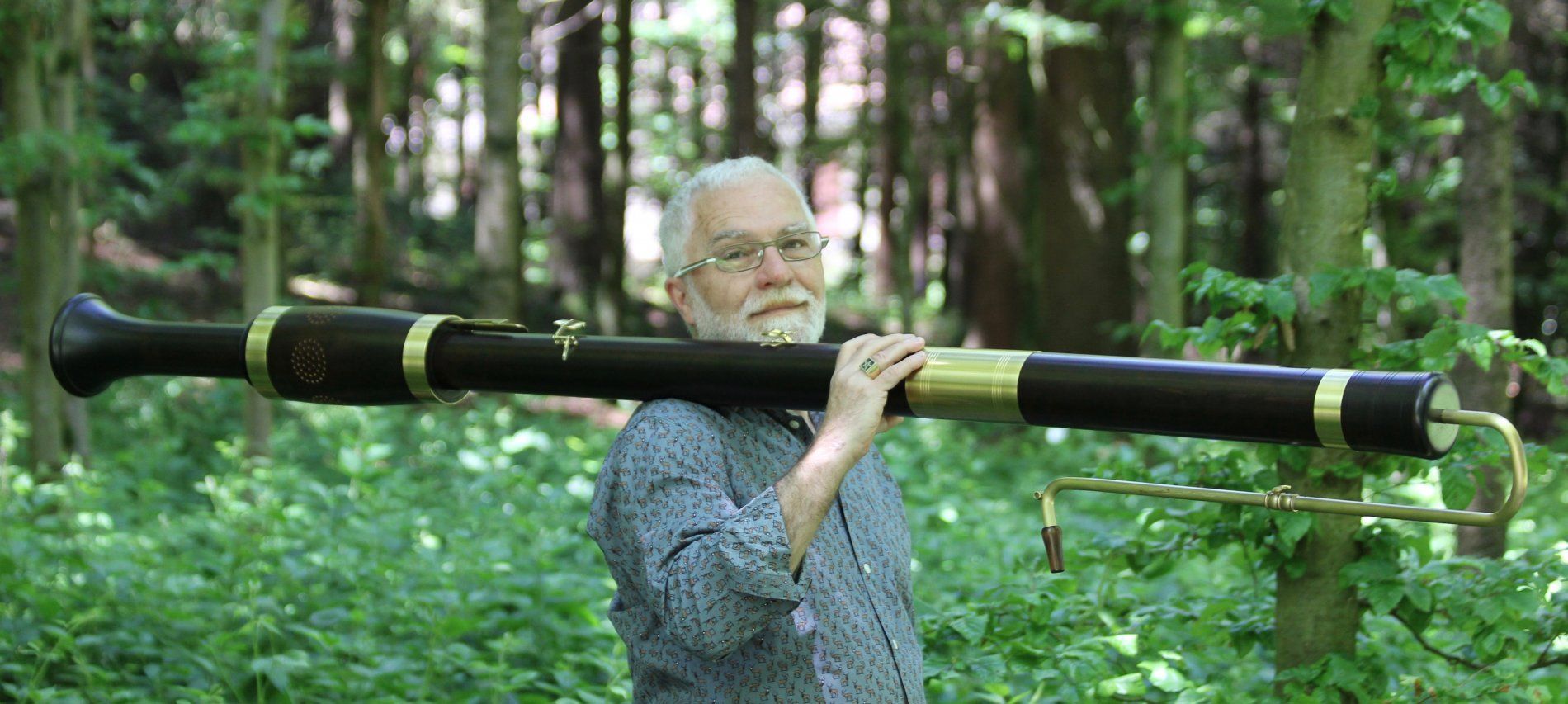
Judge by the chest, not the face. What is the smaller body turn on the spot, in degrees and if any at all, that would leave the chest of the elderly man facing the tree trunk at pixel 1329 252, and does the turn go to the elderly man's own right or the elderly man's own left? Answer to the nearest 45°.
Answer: approximately 90° to the elderly man's own left

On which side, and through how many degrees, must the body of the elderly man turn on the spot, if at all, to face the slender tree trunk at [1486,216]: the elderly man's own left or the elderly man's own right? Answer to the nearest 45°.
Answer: approximately 90° to the elderly man's own left

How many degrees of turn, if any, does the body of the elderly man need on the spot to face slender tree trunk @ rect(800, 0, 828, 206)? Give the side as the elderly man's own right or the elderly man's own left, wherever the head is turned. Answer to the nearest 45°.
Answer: approximately 135° to the elderly man's own left

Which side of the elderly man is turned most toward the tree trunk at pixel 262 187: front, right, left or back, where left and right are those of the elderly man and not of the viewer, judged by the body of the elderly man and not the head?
back

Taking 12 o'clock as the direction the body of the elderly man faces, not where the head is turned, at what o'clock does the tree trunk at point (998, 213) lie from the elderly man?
The tree trunk is roughly at 8 o'clock from the elderly man.

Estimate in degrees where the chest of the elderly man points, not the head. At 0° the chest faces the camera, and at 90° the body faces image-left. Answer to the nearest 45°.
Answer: approximately 315°
